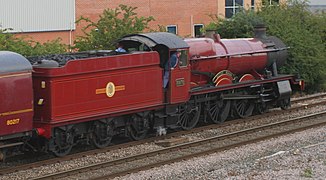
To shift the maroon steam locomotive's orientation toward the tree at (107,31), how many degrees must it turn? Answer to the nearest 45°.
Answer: approximately 45° to its left

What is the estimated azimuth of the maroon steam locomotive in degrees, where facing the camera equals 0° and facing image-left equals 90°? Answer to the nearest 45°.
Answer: approximately 225°

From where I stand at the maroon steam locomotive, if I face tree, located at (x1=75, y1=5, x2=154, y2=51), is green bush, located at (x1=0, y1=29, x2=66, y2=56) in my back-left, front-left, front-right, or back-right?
front-left

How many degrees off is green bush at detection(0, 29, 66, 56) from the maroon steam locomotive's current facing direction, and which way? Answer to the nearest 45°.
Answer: approximately 90° to its left

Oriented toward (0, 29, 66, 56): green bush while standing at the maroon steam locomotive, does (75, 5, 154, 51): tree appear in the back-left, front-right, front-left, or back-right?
front-right
